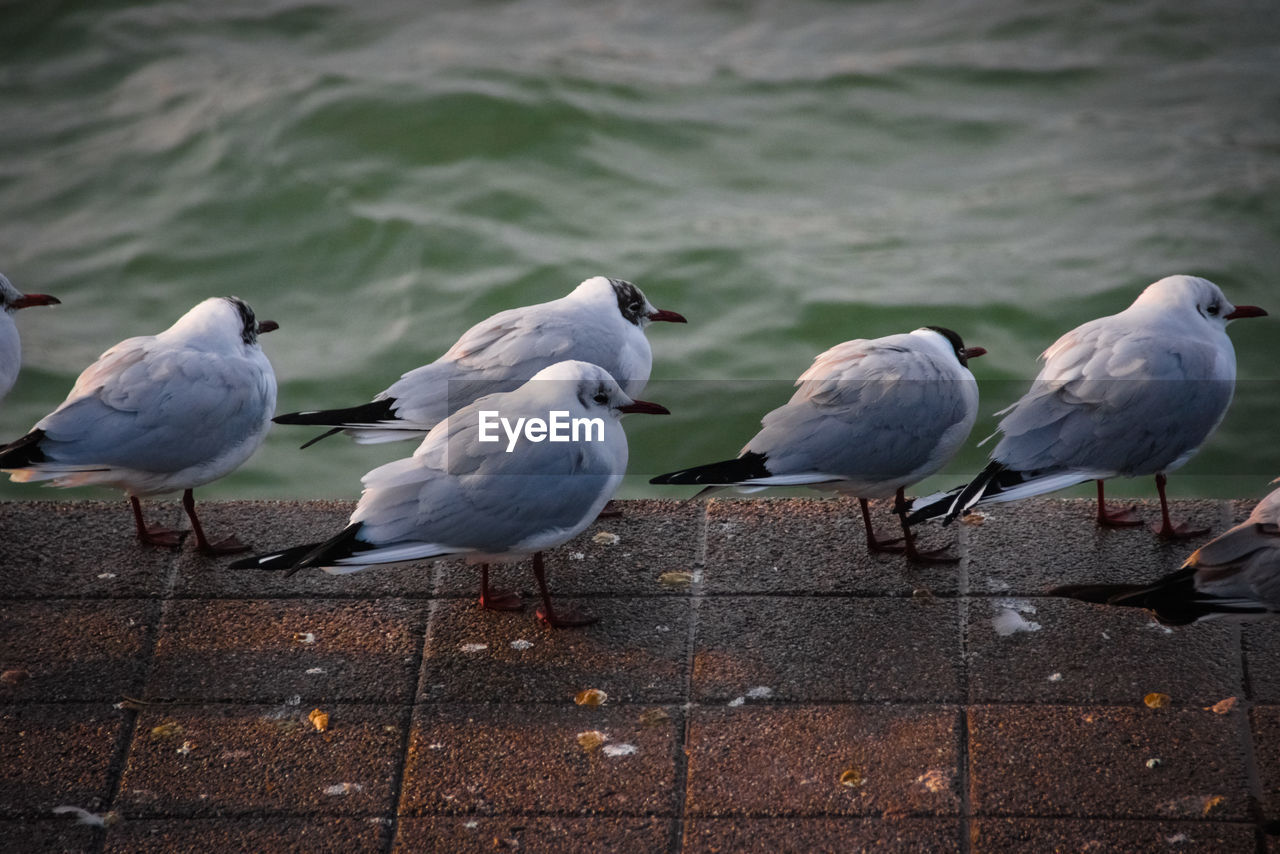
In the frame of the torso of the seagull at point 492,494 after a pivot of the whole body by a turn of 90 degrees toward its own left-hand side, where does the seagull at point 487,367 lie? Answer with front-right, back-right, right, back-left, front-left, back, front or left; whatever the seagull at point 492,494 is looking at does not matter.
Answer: front

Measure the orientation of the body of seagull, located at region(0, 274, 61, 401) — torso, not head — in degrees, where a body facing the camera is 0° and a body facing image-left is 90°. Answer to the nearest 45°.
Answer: approximately 270°

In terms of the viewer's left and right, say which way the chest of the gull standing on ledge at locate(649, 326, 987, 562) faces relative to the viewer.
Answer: facing to the right of the viewer

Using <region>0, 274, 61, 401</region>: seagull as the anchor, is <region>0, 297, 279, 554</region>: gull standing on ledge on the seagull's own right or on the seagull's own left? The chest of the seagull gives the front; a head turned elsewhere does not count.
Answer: on the seagull's own right

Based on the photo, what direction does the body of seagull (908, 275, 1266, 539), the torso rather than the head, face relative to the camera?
to the viewer's right

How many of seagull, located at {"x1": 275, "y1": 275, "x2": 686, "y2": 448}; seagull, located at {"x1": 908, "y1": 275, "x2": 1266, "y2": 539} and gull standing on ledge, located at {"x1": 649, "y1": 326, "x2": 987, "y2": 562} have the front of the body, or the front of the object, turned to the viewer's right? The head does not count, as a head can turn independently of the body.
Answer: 3

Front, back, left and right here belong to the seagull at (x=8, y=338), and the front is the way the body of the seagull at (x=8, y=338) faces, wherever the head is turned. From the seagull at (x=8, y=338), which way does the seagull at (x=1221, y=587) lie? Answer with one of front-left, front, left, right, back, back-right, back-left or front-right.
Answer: front-right

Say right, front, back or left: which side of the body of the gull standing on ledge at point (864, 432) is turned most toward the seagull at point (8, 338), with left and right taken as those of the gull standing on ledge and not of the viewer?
back

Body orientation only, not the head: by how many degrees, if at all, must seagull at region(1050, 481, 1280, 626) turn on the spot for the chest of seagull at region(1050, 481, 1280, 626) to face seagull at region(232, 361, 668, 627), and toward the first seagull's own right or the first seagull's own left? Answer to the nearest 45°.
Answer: approximately 180°

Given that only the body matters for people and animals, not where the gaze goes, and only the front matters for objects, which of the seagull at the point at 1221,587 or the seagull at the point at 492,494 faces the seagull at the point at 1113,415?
the seagull at the point at 492,494

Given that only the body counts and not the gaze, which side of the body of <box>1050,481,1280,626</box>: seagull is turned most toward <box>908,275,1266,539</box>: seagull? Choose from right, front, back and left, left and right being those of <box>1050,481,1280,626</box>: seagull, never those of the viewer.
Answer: left

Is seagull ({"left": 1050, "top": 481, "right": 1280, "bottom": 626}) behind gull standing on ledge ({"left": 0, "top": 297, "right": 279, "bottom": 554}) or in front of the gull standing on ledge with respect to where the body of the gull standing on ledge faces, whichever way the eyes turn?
in front

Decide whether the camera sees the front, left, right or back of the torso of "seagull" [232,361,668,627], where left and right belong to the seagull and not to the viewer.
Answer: right

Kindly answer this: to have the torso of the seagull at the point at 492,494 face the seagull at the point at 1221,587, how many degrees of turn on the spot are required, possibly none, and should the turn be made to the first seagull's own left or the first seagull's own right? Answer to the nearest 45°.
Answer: approximately 45° to the first seagull's own right
